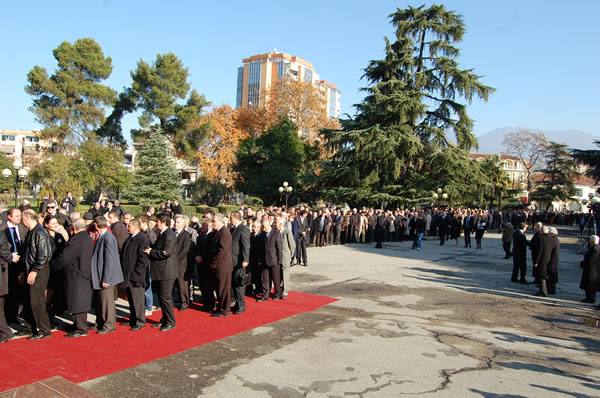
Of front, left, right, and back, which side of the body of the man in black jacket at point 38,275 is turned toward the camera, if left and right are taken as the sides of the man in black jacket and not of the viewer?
left

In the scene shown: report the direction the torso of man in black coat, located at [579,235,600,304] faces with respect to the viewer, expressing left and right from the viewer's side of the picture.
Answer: facing to the left of the viewer

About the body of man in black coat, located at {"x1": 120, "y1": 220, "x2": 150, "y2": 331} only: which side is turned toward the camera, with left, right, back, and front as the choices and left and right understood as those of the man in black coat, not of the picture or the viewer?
left

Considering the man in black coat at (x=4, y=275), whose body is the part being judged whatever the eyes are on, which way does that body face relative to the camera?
to the viewer's right

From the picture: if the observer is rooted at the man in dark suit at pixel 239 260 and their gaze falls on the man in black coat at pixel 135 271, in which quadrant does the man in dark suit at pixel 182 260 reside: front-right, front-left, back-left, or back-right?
front-right

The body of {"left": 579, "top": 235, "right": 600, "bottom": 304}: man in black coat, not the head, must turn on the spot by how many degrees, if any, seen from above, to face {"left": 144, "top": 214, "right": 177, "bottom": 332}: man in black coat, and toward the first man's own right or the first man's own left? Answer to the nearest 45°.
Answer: approximately 45° to the first man's own left
